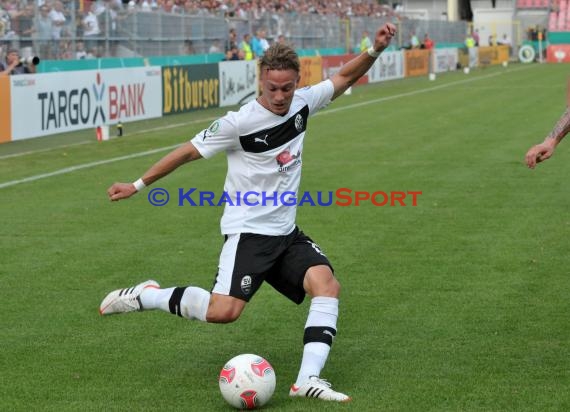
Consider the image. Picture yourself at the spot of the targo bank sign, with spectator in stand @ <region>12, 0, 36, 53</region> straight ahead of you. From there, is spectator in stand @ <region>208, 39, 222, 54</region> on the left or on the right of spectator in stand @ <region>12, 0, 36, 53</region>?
right

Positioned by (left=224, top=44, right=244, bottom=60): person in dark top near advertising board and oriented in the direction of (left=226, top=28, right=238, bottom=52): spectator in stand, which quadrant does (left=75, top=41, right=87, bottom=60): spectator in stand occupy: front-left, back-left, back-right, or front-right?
back-left

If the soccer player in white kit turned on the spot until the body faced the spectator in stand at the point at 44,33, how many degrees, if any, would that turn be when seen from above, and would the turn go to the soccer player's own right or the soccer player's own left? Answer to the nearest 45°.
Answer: approximately 135° to the soccer player's own left

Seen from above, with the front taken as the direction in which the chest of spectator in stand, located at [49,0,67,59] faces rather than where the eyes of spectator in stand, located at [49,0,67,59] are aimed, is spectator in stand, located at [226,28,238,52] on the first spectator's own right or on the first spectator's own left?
on the first spectator's own left

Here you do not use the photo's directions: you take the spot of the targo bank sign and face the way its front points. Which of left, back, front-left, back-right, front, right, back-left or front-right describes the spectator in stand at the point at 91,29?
back-left

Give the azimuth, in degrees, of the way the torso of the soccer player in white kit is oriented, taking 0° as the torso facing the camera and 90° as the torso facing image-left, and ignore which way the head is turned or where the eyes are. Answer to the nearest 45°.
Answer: approximately 315°

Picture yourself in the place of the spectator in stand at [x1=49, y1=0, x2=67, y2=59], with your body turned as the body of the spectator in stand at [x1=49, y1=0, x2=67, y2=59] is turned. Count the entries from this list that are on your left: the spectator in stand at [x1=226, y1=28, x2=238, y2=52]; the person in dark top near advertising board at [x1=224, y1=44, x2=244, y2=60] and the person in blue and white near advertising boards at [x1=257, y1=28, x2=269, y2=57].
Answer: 3

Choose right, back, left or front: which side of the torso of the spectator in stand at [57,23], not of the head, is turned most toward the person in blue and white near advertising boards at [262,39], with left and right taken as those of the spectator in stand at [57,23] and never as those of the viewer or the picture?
left

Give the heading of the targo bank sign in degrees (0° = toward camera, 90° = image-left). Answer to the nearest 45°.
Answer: approximately 315°

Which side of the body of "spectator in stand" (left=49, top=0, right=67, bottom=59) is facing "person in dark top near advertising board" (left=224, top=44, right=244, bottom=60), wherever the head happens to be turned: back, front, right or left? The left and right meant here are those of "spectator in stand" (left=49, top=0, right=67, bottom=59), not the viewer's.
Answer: left
